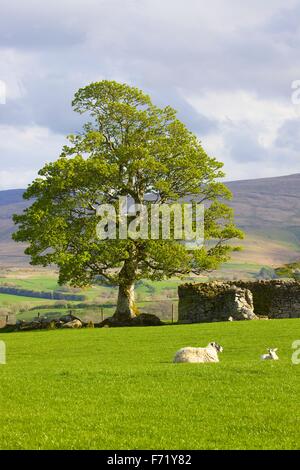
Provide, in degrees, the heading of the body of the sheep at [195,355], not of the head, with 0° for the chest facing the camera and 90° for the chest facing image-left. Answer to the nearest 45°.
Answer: approximately 270°
